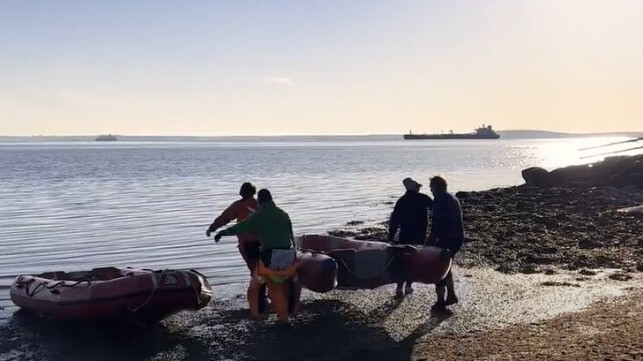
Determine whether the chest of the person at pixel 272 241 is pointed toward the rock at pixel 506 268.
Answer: no

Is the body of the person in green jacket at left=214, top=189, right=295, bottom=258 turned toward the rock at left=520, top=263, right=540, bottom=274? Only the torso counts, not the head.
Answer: no

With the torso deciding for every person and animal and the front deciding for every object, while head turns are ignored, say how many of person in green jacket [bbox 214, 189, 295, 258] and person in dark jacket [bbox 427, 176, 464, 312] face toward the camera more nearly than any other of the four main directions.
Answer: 0

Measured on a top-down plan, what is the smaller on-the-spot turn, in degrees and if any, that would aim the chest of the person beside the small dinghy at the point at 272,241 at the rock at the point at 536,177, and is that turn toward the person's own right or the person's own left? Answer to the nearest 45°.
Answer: approximately 90° to the person's own right

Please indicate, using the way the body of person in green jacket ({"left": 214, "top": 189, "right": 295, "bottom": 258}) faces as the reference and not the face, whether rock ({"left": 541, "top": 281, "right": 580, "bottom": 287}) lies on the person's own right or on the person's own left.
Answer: on the person's own right

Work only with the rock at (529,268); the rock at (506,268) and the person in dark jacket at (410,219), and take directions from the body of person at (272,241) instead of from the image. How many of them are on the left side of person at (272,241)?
0

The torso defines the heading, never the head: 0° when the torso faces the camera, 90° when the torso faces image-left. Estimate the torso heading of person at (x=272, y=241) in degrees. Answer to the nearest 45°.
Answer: approximately 135°

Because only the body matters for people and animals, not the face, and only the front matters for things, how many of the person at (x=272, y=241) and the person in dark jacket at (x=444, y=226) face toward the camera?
0

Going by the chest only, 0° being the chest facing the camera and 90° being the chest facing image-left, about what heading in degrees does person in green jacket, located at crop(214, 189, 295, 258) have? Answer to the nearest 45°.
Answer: approximately 135°

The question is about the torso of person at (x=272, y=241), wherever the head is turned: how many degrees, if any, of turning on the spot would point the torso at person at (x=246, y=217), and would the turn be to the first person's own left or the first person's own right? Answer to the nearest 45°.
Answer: approximately 45° to the first person's own right

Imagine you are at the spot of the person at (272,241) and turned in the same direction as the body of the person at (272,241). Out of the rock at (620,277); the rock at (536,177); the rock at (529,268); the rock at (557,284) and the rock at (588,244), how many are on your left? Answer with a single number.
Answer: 0

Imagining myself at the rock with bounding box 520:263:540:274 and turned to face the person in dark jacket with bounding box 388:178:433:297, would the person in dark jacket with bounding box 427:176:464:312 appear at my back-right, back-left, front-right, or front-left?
front-left

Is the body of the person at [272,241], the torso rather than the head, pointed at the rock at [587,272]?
no

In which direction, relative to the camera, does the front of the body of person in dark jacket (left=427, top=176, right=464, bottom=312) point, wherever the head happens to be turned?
to the viewer's left
